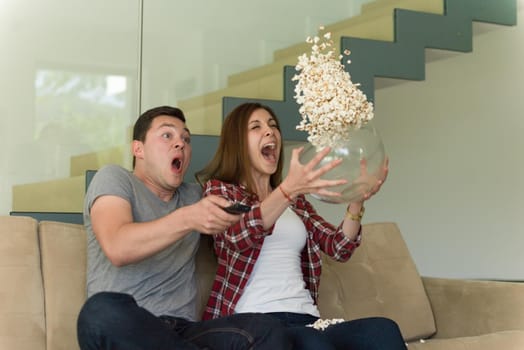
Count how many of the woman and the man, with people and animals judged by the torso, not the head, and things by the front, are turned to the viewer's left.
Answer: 0

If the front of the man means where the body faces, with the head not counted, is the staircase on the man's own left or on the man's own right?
on the man's own left

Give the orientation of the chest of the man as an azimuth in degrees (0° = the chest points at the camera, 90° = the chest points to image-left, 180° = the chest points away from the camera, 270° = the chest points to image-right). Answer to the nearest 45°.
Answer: approximately 315°

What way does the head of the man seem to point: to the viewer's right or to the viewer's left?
to the viewer's right

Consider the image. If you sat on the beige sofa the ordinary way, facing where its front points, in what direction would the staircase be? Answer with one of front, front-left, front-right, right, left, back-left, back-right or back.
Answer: back
